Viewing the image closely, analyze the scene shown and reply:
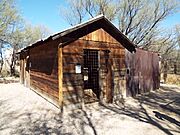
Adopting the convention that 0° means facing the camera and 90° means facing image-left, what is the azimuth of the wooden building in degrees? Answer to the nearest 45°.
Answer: approximately 315°
